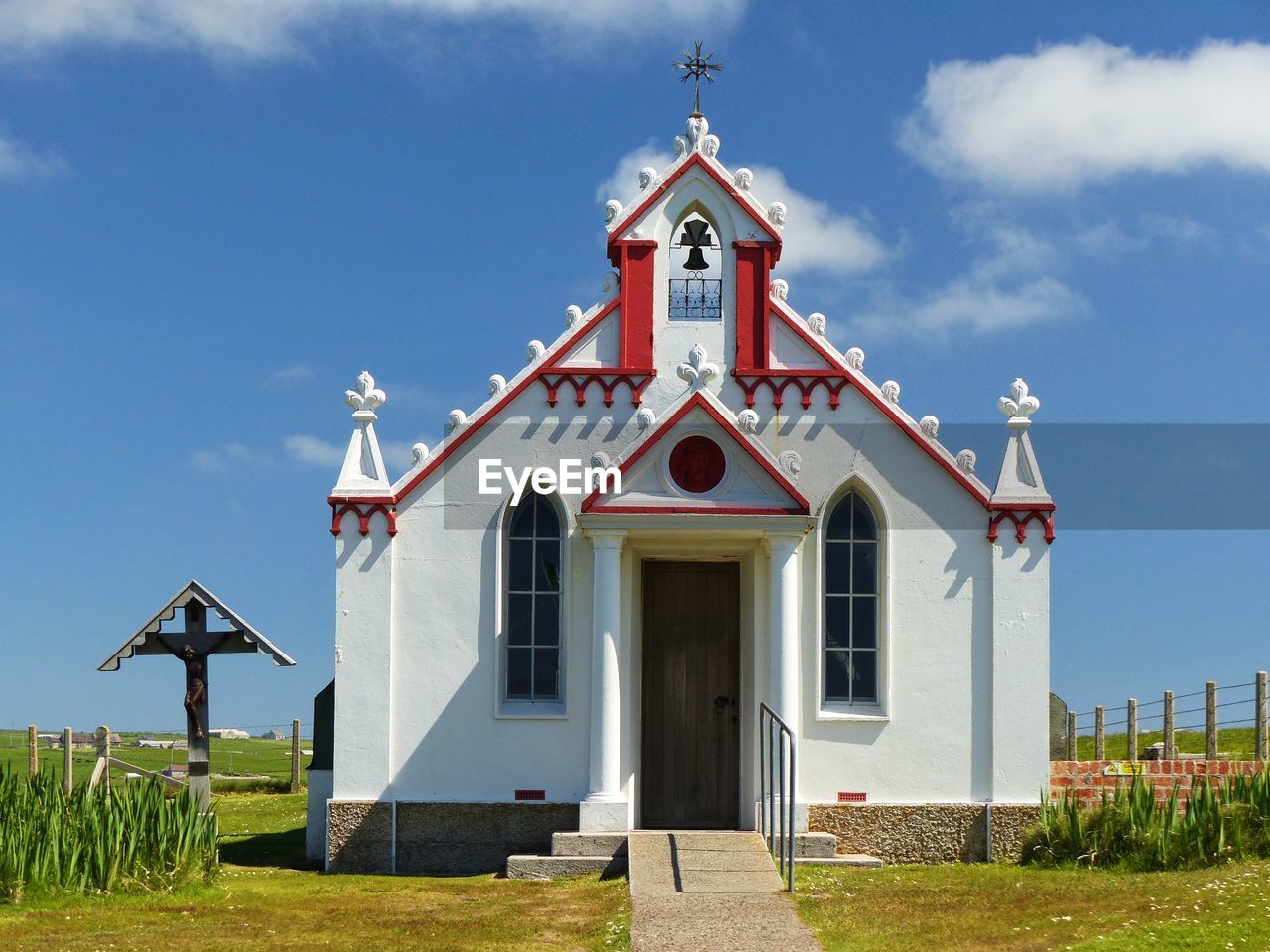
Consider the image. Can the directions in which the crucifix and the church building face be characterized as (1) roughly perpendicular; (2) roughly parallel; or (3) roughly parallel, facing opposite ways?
roughly parallel

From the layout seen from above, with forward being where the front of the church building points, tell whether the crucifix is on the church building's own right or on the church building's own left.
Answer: on the church building's own right

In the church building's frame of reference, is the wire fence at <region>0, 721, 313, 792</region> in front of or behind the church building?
behind

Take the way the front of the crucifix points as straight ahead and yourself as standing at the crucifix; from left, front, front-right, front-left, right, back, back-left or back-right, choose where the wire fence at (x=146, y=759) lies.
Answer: back

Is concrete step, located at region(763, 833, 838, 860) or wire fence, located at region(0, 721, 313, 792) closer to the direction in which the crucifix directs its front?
the concrete step

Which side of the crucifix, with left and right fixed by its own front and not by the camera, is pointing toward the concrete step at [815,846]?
left

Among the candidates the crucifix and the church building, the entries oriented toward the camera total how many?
2

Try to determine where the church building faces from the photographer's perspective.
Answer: facing the viewer

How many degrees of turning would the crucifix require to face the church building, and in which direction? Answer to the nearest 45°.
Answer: approximately 90° to its left

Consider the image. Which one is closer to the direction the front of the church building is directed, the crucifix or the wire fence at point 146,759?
the crucifix

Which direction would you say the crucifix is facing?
toward the camera
